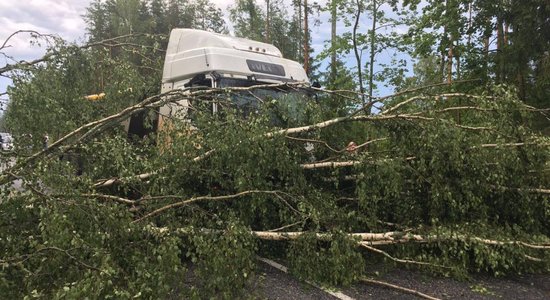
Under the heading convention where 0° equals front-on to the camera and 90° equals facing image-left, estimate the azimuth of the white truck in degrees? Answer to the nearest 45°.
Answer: approximately 315°

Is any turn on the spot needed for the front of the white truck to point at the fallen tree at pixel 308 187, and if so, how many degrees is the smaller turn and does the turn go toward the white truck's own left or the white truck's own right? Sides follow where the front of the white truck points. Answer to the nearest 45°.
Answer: approximately 45° to the white truck's own right
